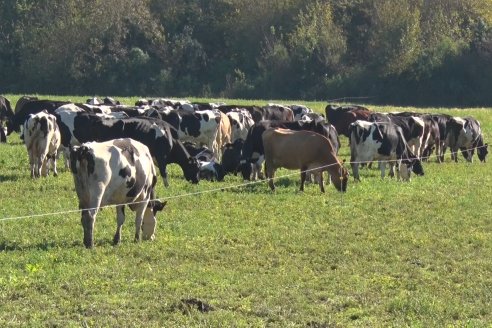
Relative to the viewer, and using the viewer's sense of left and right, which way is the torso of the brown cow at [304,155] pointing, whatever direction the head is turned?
facing to the right of the viewer

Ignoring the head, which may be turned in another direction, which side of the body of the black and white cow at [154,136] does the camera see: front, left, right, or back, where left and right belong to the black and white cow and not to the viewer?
right

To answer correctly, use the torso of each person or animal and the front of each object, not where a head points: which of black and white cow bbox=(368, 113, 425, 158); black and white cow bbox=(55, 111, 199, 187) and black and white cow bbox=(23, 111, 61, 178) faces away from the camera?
black and white cow bbox=(23, 111, 61, 178)

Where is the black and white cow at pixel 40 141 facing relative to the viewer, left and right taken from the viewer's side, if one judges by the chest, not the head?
facing away from the viewer

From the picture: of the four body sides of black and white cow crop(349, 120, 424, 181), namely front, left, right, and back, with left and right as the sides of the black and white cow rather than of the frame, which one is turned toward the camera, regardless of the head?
right

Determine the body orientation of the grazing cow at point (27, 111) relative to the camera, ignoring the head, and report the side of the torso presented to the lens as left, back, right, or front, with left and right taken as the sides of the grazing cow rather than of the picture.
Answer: left

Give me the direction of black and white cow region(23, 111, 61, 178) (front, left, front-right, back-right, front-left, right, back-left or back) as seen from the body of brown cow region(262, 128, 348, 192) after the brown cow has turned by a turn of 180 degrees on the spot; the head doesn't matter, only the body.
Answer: front

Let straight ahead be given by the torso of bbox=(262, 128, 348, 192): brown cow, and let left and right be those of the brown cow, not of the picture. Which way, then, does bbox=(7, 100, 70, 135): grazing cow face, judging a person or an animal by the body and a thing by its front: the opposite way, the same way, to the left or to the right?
the opposite way

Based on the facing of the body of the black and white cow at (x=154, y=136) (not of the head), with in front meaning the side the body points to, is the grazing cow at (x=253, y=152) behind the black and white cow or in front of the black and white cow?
in front
